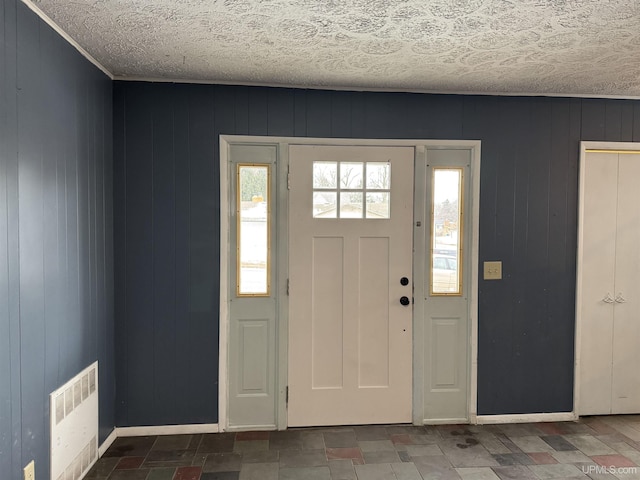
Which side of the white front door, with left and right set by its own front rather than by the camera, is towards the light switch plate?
left

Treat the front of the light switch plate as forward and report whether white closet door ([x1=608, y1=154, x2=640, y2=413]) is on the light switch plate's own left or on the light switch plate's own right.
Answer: on the light switch plate's own left

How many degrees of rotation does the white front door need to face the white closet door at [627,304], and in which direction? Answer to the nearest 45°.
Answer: approximately 90° to its left

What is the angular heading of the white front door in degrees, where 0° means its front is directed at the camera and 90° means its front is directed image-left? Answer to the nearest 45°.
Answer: approximately 0°

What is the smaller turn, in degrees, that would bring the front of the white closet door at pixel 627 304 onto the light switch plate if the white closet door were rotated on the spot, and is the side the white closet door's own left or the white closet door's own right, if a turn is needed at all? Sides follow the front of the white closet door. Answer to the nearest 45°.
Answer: approximately 45° to the white closet door's own right

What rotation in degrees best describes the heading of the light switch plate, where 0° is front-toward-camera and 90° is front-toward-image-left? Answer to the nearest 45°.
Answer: approximately 0°

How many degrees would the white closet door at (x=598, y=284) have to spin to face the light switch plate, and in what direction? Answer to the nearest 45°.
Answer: approximately 45° to its right

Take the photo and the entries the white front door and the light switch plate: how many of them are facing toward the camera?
2
